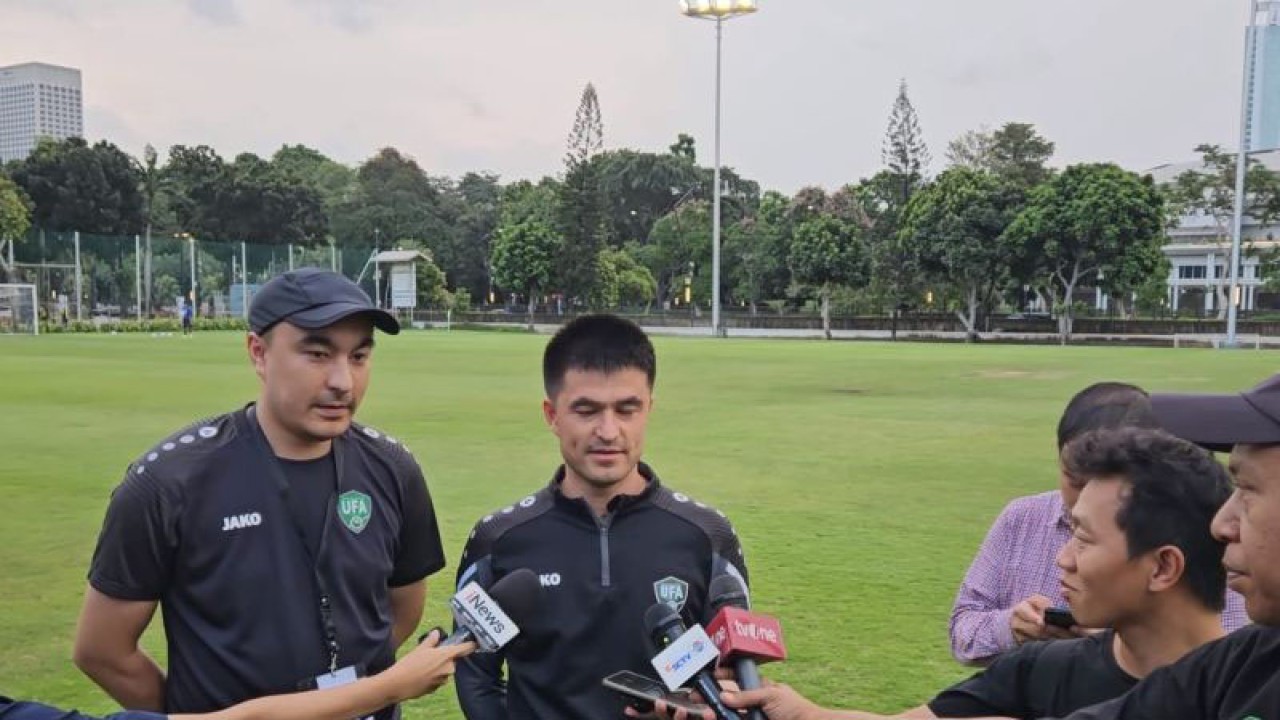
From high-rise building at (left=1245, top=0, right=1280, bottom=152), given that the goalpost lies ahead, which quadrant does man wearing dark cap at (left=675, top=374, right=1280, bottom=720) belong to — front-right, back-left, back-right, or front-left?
front-left

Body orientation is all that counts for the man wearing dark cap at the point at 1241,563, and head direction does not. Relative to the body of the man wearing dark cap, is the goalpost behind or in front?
in front

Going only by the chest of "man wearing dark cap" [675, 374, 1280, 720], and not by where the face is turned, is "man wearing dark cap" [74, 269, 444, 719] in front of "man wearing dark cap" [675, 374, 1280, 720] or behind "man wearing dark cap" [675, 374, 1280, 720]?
in front

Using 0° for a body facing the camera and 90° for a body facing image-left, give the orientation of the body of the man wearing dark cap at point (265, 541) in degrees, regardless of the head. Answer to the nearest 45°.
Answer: approximately 315°

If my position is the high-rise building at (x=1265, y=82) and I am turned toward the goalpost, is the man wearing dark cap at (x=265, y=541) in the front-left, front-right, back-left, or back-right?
front-left

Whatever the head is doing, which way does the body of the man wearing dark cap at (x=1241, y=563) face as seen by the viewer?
to the viewer's left

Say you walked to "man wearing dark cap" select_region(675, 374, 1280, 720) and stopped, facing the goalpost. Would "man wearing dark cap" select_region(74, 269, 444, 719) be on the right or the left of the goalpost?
left

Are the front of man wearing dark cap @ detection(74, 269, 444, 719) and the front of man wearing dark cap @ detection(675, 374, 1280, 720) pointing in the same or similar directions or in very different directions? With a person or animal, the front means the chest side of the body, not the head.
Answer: very different directions

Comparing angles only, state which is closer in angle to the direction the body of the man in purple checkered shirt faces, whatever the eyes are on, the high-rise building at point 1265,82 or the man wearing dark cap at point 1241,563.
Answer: the man wearing dark cap

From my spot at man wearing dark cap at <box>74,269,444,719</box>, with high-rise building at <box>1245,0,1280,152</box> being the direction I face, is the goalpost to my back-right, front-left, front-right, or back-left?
front-left

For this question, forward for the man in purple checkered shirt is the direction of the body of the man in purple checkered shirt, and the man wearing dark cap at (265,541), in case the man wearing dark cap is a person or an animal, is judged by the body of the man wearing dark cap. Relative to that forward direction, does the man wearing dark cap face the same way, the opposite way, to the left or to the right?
to the left
